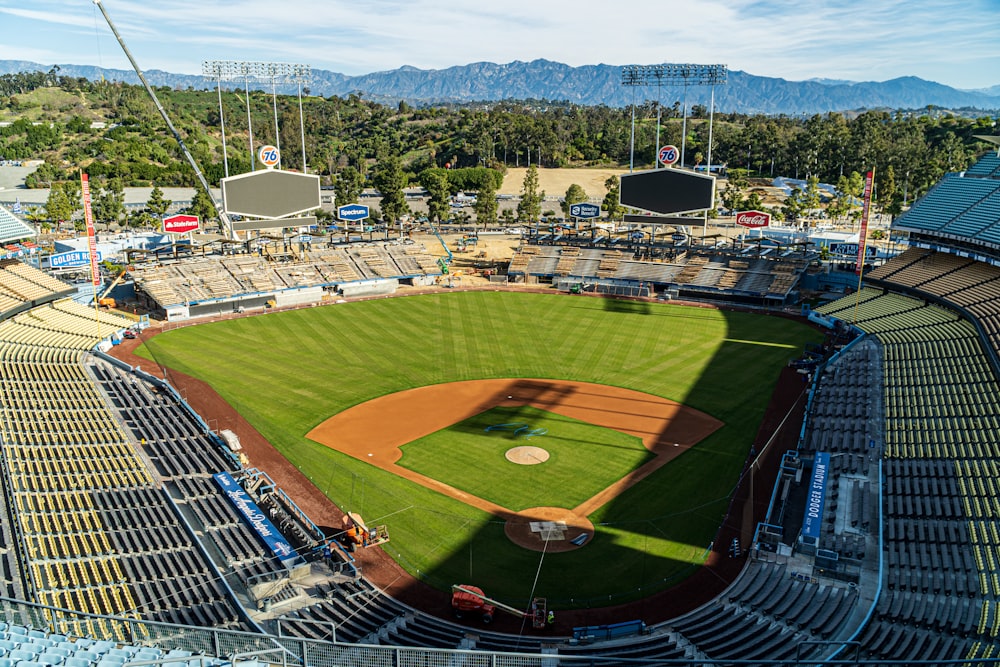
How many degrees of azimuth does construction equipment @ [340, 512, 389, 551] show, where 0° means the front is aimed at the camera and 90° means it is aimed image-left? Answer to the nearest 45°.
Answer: approximately 270°

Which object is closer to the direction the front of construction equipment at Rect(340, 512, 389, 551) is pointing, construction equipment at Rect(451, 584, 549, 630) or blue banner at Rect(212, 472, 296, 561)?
the construction equipment

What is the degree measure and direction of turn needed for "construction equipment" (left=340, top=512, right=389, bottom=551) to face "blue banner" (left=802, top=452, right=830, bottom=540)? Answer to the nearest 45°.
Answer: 0° — it already faces it

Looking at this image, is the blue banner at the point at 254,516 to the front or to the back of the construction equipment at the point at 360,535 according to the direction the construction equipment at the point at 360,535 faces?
to the back

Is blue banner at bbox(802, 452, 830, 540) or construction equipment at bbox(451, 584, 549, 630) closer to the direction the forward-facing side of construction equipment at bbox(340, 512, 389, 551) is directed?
the blue banner

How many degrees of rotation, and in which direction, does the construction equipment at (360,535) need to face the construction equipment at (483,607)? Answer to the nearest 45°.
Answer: approximately 45° to its right
